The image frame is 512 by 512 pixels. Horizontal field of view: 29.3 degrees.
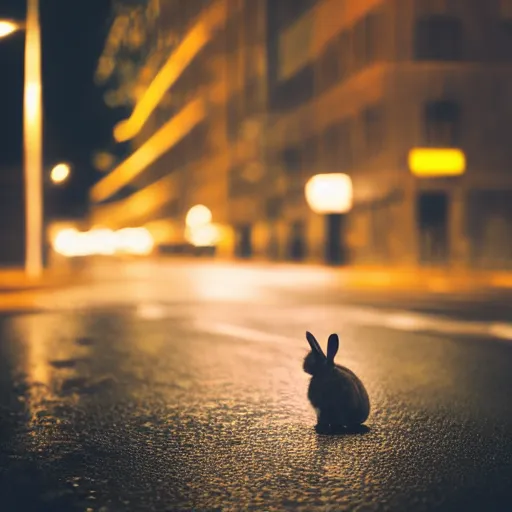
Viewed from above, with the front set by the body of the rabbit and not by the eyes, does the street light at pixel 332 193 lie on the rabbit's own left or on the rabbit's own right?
on the rabbit's own right

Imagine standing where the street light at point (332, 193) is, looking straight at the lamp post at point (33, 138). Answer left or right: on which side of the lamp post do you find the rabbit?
left
